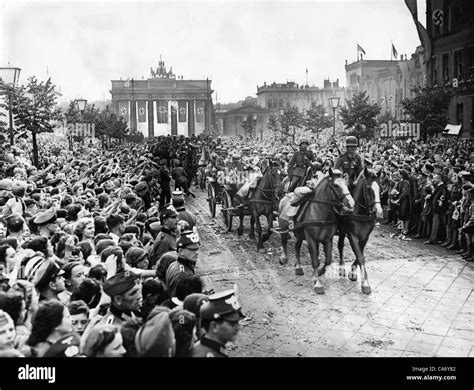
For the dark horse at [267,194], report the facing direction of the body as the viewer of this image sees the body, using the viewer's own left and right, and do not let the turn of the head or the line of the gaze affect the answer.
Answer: facing the viewer and to the right of the viewer

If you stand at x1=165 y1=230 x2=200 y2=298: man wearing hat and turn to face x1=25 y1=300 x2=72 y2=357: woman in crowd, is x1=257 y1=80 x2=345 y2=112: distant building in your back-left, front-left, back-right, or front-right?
back-right

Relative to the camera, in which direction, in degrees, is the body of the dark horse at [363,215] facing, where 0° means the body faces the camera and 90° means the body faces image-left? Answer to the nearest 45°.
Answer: approximately 315°

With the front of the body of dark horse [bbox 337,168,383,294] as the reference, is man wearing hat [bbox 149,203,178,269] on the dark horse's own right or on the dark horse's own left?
on the dark horse's own right

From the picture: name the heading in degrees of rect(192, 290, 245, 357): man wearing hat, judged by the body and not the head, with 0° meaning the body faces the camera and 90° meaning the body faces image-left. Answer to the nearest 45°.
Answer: approximately 270°

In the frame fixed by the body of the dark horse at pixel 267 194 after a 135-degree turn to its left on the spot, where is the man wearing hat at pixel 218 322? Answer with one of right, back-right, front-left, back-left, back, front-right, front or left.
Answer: back

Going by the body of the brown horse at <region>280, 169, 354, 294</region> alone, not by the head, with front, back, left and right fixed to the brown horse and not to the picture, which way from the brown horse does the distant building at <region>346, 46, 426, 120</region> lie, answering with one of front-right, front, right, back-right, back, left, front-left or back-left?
back-left

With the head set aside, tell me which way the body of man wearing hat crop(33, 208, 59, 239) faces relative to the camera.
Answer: to the viewer's right

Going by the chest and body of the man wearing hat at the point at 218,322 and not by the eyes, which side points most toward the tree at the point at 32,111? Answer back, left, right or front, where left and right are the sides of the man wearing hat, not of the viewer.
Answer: left

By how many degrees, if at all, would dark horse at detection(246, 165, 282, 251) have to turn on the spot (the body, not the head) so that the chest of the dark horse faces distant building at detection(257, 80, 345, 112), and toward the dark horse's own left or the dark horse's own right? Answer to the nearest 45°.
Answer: approximately 135° to the dark horse's own left

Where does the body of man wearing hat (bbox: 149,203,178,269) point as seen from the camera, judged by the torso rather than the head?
to the viewer's right

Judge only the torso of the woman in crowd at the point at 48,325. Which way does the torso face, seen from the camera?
to the viewer's right
